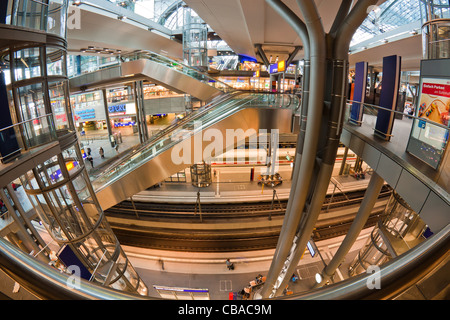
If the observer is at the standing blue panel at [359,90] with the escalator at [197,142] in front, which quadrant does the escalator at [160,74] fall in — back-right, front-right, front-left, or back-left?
front-right

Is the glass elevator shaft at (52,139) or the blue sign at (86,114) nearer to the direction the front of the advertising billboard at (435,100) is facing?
the glass elevator shaft

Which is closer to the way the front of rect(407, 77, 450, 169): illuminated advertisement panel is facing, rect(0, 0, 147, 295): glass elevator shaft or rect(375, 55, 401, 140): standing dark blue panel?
the glass elevator shaft

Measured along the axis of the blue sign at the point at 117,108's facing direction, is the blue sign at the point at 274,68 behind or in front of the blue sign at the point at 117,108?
in front

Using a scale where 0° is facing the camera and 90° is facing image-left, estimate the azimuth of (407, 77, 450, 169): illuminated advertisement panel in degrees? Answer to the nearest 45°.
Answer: approximately 45°

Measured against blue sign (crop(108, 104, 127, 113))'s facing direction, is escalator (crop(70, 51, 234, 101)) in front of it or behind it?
in front

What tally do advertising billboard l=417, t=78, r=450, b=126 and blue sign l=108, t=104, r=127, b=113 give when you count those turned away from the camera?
0

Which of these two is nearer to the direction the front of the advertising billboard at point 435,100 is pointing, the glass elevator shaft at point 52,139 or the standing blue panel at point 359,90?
the glass elevator shaft
